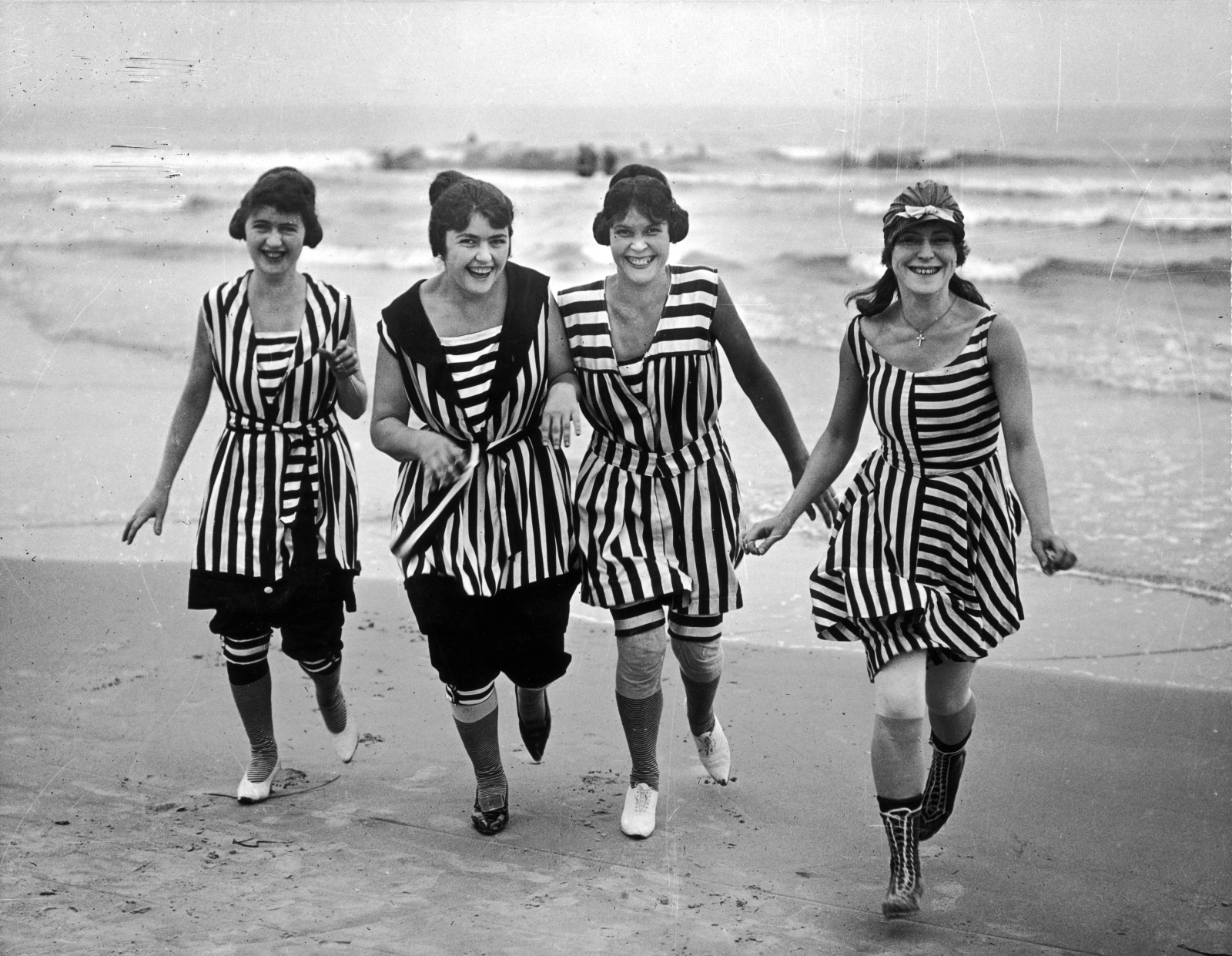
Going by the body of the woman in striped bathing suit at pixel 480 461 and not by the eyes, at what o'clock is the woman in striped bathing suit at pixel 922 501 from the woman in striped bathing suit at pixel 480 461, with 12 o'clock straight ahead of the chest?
the woman in striped bathing suit at pixel 922 501 is roughly at 10 o'clock from the woman in striped bathing suit at pixel 480 461.

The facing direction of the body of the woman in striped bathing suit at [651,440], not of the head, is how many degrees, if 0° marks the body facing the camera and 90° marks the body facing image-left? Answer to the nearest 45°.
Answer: approximately 0°

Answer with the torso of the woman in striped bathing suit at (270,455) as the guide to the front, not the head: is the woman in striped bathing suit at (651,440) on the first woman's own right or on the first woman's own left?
on the first woman's own left

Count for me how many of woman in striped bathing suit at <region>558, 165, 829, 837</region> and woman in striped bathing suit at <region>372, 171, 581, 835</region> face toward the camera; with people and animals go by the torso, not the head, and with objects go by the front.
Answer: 2

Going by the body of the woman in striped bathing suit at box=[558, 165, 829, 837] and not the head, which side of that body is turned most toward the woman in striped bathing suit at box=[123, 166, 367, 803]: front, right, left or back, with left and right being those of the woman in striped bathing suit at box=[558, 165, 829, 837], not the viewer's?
right
